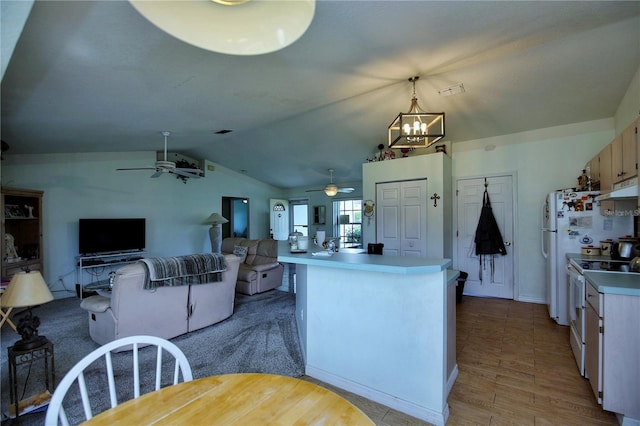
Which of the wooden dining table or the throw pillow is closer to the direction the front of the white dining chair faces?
the wooden dining table

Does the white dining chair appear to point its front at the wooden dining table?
yes

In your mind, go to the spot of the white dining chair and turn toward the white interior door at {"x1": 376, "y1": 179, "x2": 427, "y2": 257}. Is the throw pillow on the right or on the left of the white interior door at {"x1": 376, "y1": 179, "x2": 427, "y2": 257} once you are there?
left
